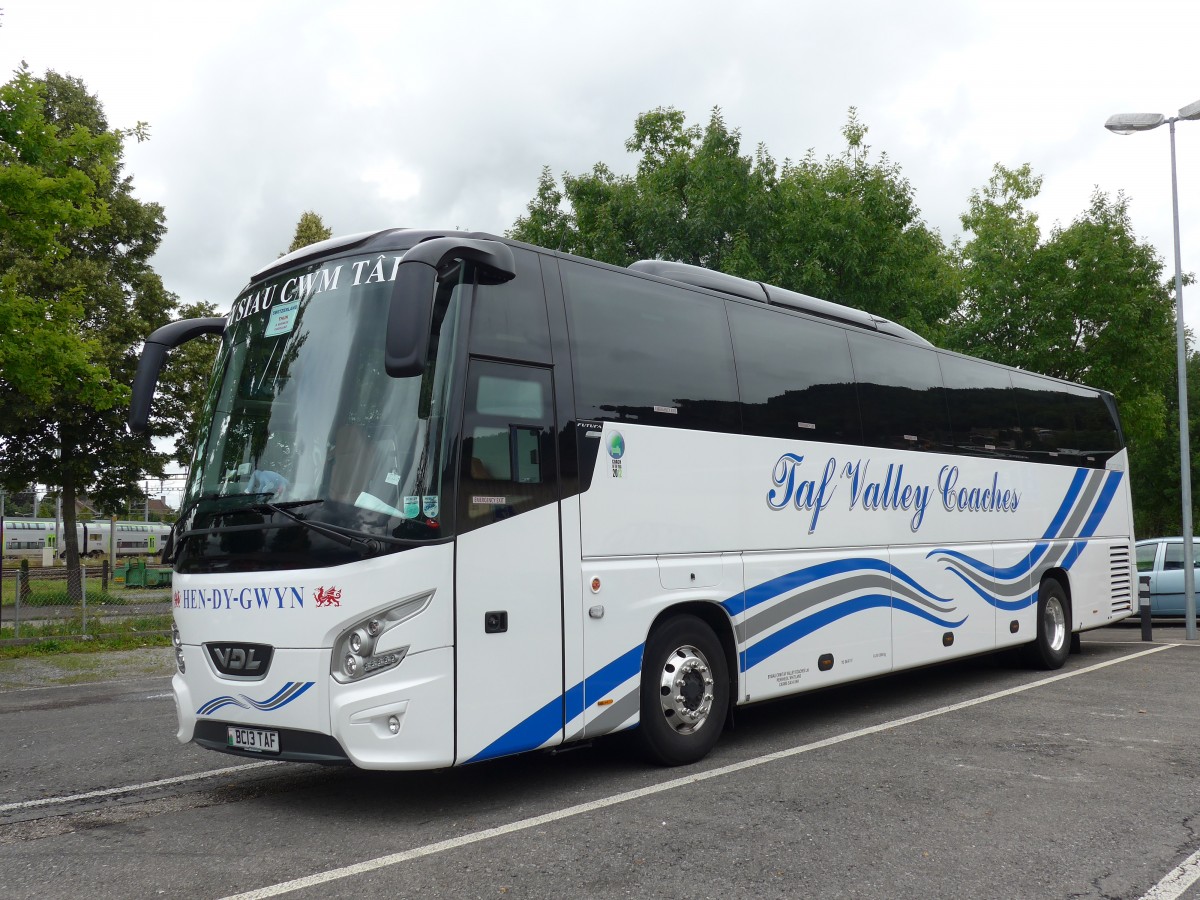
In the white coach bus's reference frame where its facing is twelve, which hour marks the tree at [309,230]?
The tree is roughly at 4 o'clock from the white coach bus.

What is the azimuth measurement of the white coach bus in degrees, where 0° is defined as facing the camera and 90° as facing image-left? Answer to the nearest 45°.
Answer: approximately 45°

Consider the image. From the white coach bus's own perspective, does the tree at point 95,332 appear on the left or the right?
on its right

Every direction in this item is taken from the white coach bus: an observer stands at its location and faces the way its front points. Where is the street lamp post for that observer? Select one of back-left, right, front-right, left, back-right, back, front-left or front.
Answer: back

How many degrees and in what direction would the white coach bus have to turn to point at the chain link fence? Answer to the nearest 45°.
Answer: approximately 90° to its right

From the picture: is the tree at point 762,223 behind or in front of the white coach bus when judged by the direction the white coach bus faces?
behind

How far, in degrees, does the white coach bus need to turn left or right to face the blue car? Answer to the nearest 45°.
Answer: approximately 180°
